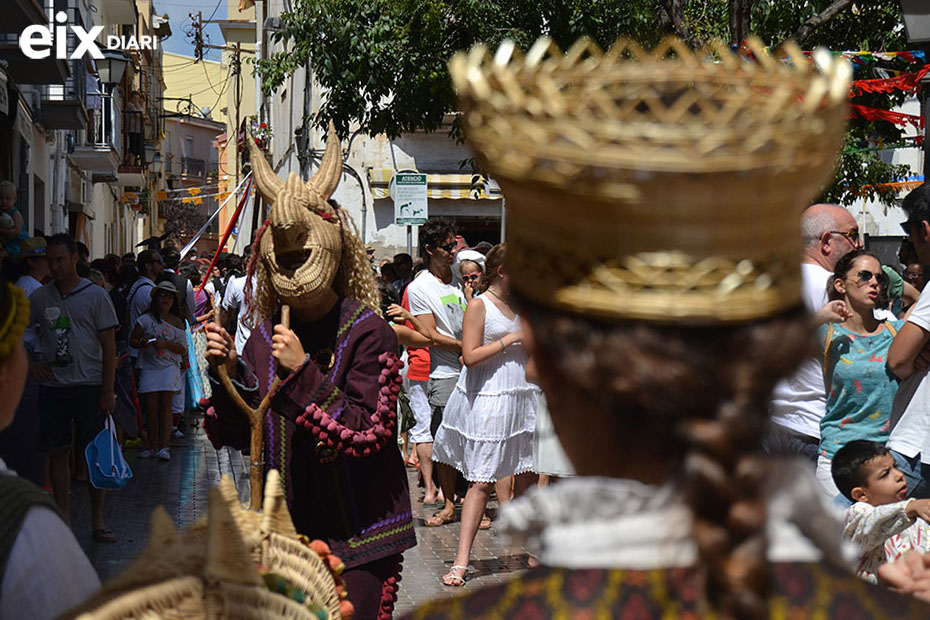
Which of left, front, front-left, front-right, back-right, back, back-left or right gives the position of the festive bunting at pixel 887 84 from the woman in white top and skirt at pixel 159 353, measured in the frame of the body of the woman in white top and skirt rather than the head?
front-left

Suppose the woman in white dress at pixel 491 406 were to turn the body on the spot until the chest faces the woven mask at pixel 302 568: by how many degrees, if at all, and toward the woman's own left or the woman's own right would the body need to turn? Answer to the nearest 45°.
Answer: approximately 45° to the woman's own right

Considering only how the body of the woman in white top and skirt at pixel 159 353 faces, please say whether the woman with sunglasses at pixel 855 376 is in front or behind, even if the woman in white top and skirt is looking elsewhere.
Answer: in front

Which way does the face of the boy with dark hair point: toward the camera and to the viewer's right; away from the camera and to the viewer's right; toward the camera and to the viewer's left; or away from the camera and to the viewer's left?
toward the camera and to the viewer's right

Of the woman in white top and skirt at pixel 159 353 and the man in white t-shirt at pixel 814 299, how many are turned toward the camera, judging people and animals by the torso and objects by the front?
1

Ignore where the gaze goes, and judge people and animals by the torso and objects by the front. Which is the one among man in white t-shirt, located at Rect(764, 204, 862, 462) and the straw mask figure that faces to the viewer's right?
the man in white t-shirt

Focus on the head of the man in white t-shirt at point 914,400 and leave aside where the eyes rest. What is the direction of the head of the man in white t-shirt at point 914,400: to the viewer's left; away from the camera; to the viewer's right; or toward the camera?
to the viewer's left

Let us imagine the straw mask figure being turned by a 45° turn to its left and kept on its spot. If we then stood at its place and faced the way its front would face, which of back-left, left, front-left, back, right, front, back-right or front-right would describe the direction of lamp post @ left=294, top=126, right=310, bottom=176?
back
